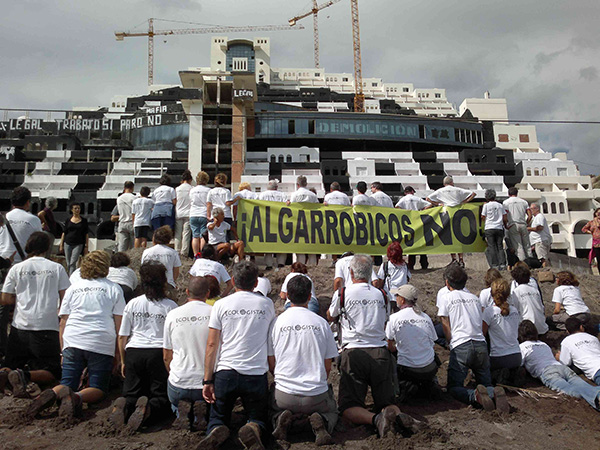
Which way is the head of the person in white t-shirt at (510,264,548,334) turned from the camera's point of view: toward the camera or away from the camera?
away from the camera

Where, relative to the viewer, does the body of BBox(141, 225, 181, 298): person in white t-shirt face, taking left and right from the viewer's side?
facing away from the viewer

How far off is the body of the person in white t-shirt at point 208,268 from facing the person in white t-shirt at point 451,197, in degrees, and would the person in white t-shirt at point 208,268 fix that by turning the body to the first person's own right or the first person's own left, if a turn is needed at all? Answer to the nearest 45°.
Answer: approximately 45° to the first person's own right

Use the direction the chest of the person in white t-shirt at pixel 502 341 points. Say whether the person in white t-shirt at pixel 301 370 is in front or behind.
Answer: behind

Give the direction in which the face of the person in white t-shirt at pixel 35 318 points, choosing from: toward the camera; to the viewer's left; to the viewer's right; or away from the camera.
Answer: away from the camera

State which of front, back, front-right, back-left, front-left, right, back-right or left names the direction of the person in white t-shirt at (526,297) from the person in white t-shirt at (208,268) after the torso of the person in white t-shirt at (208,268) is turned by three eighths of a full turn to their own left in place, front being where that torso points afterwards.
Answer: back-left

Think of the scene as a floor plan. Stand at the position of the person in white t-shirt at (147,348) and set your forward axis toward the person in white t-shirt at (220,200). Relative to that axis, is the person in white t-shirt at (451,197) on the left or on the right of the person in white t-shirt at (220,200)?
right
